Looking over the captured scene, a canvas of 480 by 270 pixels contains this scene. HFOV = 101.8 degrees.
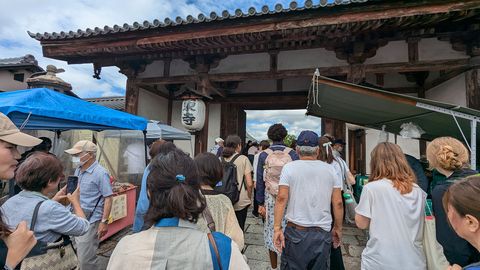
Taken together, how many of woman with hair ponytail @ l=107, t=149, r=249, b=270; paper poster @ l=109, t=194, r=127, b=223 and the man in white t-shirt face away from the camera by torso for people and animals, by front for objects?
2

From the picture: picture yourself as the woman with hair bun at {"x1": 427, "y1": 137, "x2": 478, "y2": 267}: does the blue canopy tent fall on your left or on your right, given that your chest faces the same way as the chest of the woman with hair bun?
on your left

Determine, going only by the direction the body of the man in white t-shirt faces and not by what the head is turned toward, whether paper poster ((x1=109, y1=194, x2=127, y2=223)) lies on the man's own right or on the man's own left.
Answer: on the man's own left

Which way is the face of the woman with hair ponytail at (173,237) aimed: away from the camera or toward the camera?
away from the camera

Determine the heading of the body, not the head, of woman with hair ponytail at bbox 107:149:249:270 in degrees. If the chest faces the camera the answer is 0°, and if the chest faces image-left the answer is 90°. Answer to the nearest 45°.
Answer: approximately 180°

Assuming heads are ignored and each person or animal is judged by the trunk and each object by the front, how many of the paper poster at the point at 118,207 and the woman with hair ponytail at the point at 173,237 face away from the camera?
1

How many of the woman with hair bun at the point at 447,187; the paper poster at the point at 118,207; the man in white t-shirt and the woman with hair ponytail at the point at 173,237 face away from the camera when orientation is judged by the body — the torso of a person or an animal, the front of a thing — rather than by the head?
3

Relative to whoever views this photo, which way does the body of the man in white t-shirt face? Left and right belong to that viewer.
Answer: facing away from the viewer

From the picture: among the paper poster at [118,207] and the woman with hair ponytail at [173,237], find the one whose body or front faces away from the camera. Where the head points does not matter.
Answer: the woman with hair ponytail

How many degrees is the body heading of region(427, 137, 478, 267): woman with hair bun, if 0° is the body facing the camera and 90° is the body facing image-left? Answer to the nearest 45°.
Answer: approximately 180°
